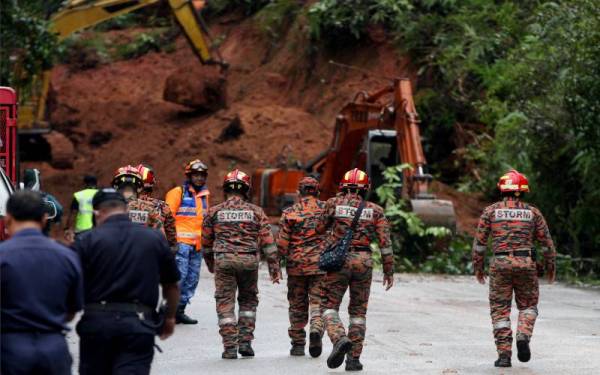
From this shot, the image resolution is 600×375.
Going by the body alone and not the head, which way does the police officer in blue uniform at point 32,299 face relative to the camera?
away from the camera

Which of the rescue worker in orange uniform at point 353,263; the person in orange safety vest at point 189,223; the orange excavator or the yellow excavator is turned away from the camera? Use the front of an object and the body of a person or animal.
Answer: the rescue worker in orange uniform at point 353,263

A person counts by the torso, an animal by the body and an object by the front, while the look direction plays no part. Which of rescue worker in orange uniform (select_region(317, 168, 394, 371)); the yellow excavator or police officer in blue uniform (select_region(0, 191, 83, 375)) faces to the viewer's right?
the yellow excavator

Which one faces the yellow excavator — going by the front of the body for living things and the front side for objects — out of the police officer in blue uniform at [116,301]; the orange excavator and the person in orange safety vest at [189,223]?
the police officer in blue uniform

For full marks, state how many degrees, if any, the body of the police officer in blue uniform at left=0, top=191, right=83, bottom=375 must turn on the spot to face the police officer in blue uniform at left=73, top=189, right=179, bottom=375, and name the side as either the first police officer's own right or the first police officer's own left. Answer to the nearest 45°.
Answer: approximately 45° to the first police officer's own right

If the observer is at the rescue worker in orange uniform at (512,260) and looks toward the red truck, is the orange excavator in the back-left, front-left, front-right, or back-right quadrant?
front-right

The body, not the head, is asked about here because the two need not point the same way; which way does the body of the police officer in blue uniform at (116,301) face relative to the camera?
away from the camera

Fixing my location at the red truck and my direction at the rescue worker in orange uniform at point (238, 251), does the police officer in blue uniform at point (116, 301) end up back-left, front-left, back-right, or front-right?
front-right

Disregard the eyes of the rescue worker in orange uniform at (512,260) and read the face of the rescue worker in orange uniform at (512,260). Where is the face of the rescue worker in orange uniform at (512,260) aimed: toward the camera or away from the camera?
away from the camera

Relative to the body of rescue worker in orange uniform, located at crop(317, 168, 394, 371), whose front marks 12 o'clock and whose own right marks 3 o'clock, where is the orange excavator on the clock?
The orange excavator is roughly at 12 o'clock from the rescue worker in orange uniform.

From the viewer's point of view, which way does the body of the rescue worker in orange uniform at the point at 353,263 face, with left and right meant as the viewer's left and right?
facing away from the viewer

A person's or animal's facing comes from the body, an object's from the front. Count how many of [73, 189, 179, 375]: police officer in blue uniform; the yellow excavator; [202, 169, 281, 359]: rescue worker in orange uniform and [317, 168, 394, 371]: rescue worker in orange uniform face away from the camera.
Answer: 3

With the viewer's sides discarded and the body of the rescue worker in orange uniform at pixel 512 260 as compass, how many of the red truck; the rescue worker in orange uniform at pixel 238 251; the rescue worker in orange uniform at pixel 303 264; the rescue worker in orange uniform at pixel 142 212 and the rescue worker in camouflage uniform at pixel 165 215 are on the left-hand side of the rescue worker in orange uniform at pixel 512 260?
5

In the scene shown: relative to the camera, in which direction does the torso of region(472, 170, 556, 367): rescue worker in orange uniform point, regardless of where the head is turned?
away from the camera

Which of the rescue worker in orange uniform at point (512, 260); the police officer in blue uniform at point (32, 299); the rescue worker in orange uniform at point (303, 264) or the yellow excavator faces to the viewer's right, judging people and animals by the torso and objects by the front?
the yellow excavator

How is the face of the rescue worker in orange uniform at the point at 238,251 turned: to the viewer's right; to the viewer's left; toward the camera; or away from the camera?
away from the camera

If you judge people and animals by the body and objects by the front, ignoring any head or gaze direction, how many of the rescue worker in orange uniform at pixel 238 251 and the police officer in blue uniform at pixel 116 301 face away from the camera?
2

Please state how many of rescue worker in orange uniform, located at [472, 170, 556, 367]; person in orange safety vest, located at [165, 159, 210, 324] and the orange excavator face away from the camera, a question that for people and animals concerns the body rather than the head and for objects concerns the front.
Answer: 1
